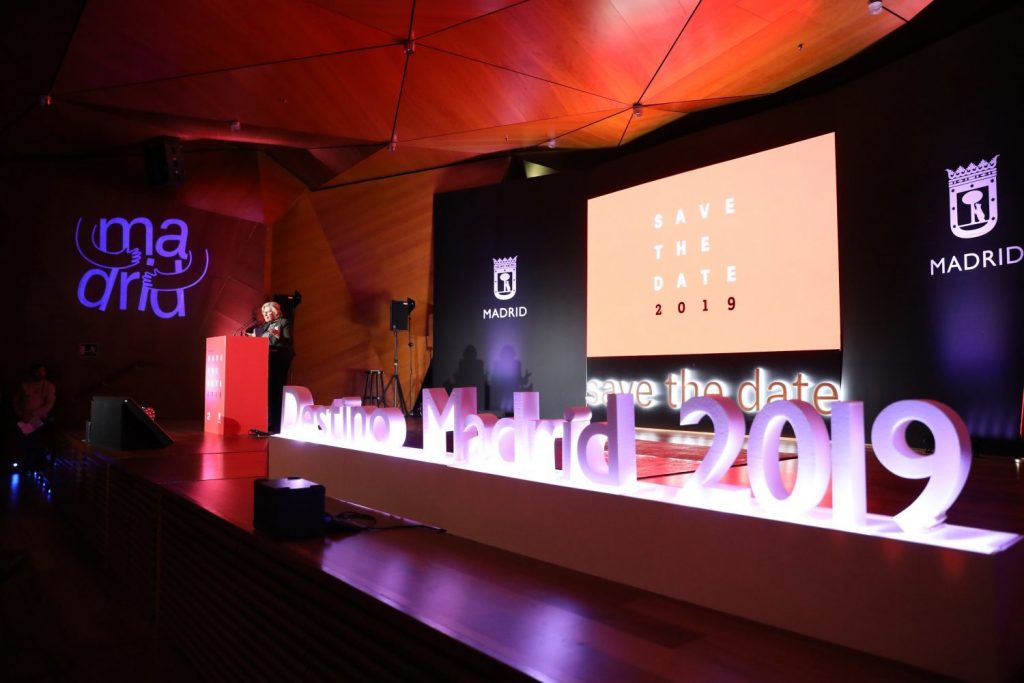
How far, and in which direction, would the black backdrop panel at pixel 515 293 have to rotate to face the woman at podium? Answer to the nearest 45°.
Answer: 0° — it already faces them

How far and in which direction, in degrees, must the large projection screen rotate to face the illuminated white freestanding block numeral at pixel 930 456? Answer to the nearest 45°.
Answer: approximately 45° to its left

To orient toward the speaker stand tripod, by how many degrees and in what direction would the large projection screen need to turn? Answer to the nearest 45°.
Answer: approximately 90° to its right

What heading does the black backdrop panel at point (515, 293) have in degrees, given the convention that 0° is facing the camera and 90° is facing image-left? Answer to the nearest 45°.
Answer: approximately 45°

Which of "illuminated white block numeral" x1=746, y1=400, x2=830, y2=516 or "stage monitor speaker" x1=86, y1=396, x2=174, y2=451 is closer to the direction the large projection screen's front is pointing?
the stage monitor speaker

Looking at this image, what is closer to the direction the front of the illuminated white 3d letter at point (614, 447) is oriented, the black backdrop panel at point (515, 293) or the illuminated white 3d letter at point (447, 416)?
the illuminated white 3d letter
